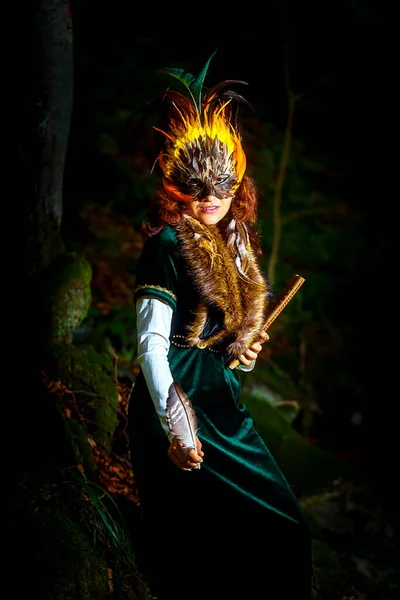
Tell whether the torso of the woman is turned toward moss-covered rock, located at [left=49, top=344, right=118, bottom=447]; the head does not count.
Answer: no

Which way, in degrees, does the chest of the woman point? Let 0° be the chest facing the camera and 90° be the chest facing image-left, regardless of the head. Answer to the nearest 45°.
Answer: approximately 315°
